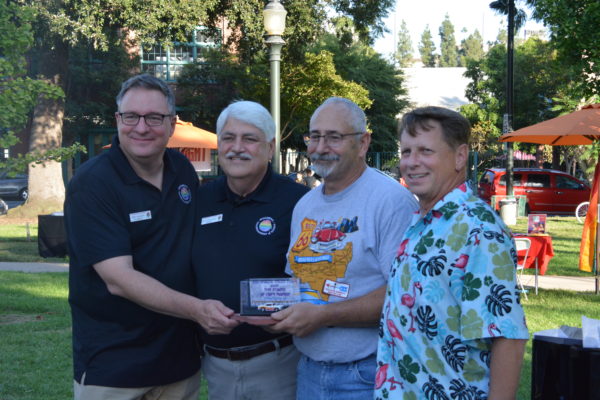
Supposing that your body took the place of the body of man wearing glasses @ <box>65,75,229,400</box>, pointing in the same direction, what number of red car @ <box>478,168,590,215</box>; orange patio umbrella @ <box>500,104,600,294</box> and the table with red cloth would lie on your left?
3

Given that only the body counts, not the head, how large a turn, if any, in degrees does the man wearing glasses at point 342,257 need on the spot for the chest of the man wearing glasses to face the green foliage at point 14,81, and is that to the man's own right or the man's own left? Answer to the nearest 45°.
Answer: approximately 90° to the man's own right

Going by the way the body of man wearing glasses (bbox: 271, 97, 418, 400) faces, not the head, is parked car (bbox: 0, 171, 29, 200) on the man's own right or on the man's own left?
on the man's own right
